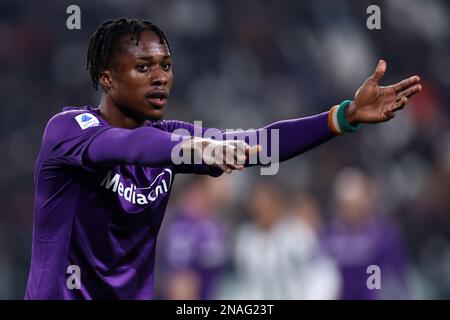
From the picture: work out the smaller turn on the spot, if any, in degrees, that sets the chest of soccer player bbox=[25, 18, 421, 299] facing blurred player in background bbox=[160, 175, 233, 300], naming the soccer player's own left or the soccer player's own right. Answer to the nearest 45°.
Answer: approximately 135° to the soccer player's own left

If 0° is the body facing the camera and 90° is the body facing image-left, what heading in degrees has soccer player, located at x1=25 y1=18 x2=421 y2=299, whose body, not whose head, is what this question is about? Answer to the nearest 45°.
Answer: approximately 315°
